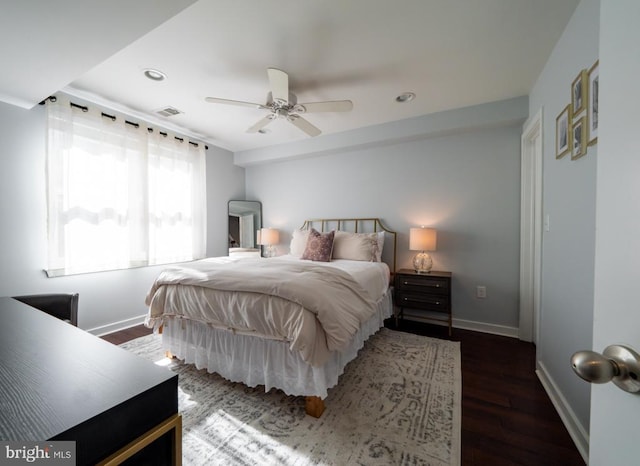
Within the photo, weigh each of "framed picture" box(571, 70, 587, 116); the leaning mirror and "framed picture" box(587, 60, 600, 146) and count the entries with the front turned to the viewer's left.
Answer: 2

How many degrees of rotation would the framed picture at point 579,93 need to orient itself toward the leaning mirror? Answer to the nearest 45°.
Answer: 0° — it already faces it

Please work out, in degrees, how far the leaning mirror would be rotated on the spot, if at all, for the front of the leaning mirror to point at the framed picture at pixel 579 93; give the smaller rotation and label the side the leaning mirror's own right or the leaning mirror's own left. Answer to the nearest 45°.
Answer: approximately 45° to the leaning mirror's own left

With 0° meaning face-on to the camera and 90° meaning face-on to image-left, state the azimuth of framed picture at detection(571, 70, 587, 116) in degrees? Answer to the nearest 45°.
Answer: approximately 90°

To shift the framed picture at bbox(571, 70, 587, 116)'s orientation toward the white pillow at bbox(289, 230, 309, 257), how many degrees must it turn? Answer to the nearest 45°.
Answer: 0° — it already faces it

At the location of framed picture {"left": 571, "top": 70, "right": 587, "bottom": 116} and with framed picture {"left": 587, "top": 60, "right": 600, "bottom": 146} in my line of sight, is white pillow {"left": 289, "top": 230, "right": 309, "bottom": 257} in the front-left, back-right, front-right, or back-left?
back-right

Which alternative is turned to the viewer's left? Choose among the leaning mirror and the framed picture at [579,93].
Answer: the framed picture

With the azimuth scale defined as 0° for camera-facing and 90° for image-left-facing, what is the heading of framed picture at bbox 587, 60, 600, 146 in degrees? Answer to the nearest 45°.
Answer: approximately 90°

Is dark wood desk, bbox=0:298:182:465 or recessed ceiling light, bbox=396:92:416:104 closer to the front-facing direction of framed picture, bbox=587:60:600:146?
the recessed ceiling light
